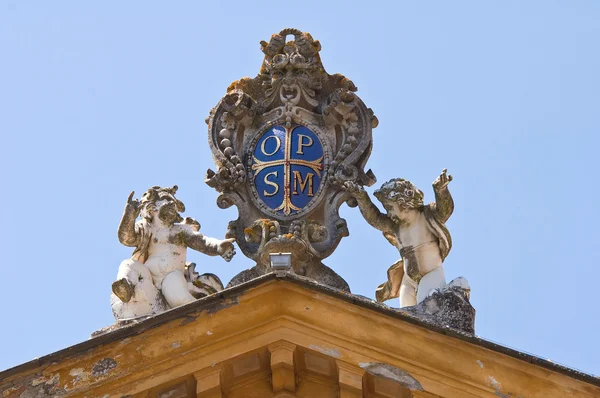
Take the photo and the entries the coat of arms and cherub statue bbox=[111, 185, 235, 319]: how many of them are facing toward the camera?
2

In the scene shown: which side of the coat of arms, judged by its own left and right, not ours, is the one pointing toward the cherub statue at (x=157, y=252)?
right

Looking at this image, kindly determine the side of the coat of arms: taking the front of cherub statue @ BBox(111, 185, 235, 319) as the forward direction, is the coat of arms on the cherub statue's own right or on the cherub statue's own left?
on the cherub statue's own left

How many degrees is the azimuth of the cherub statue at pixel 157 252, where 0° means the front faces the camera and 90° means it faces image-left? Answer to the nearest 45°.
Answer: approximately 0°

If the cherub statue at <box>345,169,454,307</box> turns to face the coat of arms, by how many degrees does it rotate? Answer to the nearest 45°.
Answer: approximately 45° to its right

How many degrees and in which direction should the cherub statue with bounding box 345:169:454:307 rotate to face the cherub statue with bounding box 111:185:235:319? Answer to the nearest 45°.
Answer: approximately 45° to its right
